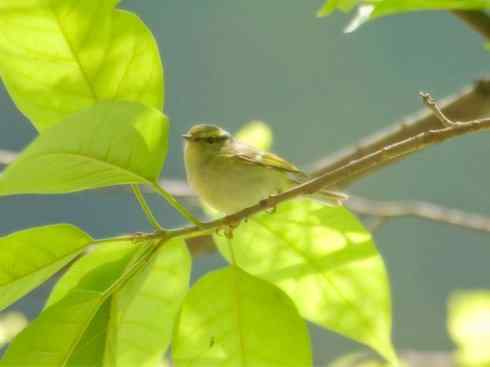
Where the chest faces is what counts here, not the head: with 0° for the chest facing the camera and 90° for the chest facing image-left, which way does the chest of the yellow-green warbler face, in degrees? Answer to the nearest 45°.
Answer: approximately 90°

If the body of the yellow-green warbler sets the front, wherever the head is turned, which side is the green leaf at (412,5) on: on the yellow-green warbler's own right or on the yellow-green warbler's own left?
on the yellow-green warbler's own left
